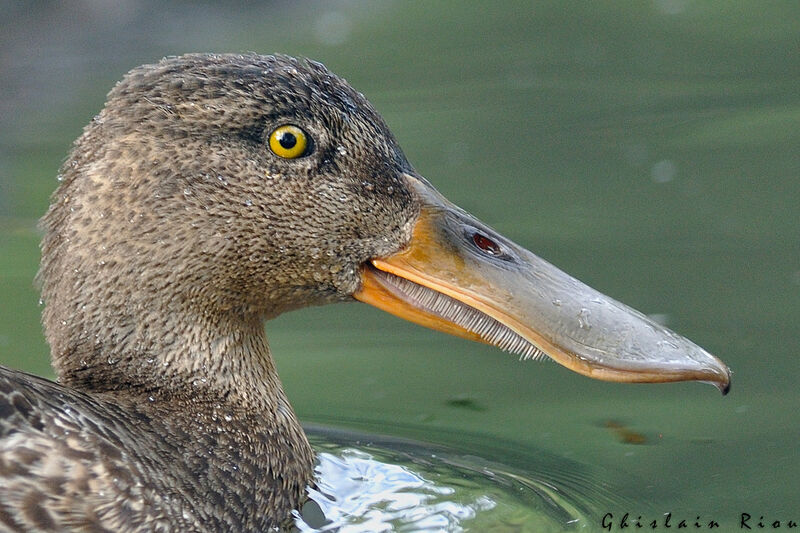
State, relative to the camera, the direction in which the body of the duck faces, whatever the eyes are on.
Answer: to the viewer's right
